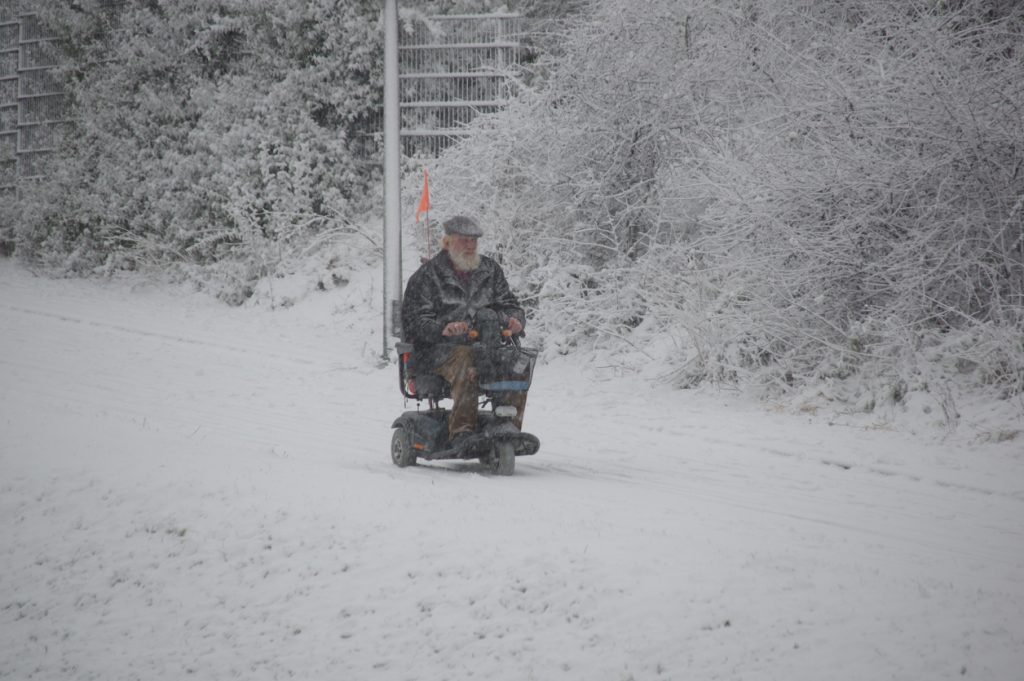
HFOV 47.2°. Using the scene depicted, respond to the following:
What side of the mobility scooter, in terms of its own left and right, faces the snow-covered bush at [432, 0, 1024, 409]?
left

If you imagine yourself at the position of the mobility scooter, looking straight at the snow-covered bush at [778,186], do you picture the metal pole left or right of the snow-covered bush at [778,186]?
left

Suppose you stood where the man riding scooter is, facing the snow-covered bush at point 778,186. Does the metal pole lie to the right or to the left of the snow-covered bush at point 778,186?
left

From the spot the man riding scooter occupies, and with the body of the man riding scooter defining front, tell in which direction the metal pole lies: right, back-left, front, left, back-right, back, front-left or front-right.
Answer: back-left

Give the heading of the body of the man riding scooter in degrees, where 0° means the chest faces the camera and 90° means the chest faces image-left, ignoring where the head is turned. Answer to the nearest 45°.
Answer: approximately 315°

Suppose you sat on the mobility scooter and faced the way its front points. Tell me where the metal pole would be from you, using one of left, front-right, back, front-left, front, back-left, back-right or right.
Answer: back-left

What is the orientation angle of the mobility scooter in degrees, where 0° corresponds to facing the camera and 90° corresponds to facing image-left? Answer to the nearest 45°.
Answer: approximately 315°

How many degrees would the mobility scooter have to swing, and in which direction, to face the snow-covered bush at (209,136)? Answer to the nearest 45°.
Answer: approximately 135° to its left
